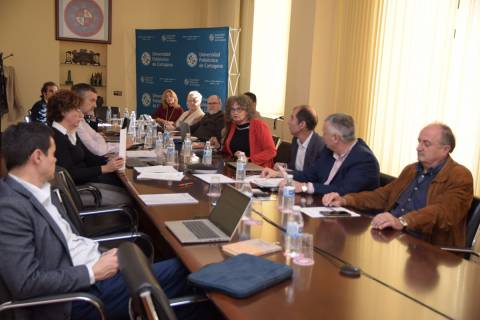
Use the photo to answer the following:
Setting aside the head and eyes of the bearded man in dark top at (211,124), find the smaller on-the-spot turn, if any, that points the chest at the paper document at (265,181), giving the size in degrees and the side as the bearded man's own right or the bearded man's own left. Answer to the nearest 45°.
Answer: approximately 45° to the bearded man's own left

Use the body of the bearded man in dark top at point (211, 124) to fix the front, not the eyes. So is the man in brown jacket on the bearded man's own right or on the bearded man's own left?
on the bearded man's own left

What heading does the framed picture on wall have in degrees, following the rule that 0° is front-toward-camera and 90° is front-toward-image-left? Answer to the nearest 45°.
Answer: approximately 0°

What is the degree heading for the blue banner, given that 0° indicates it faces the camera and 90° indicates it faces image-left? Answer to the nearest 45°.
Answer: approximately 0°

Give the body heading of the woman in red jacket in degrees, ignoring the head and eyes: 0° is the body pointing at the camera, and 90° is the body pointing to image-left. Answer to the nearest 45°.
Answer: approximately 45°

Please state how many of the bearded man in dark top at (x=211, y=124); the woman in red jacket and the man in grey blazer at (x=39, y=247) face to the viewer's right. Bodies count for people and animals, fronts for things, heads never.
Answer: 1

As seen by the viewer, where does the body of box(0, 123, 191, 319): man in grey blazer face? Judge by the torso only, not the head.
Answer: to the viewer's right

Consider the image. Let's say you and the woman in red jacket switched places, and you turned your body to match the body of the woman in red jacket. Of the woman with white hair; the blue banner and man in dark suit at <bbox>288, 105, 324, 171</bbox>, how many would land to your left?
1
